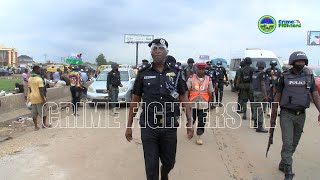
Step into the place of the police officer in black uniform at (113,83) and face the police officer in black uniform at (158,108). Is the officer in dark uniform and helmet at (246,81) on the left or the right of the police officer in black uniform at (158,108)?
left

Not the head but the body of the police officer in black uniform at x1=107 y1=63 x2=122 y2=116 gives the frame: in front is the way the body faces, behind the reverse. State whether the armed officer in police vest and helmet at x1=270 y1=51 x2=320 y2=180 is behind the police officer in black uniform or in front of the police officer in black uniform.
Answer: in front

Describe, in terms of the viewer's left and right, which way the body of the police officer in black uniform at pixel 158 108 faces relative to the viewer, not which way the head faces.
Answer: facing the viewer

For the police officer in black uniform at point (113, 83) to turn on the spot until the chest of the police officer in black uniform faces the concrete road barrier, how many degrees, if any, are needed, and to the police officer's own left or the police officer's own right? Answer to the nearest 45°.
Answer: approximately 135° to the police officer's own right

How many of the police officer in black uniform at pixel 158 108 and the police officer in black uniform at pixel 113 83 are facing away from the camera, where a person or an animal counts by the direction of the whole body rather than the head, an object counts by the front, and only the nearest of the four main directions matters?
0

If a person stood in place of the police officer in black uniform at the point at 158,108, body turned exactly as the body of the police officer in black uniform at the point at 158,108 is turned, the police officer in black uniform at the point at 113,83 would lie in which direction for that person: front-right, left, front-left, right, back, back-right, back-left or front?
back

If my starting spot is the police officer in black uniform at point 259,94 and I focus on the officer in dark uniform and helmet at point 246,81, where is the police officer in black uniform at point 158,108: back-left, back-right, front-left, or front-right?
back-left

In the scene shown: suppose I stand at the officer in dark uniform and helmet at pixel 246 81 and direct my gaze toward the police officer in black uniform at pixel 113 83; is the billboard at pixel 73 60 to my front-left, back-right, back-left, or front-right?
front-right

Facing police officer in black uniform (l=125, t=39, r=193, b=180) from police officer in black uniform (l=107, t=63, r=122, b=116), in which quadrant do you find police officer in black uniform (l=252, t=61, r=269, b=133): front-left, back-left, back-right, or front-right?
front-left

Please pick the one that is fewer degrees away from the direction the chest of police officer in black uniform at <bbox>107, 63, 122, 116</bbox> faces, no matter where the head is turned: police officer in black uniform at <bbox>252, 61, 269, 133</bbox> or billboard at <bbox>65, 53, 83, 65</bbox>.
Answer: the police officer in black uniform

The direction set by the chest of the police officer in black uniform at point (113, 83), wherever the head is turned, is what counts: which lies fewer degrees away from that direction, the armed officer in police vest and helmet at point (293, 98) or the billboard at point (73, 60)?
the armed officer in police vest and helmet

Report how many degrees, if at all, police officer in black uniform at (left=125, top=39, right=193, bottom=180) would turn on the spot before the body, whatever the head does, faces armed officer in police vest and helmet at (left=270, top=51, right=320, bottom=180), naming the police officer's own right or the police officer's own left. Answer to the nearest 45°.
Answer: approximately 135° to the police officer's own left

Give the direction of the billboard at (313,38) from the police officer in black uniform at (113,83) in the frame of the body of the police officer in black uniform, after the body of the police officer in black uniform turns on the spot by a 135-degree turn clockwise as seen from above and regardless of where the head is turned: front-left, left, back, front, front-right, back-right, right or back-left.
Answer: back-right

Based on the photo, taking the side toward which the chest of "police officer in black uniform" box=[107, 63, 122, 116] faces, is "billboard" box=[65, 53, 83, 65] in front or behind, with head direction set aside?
behind

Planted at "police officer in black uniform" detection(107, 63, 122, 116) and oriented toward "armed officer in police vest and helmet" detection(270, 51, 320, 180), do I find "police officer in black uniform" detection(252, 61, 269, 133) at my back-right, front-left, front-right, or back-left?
front-left
